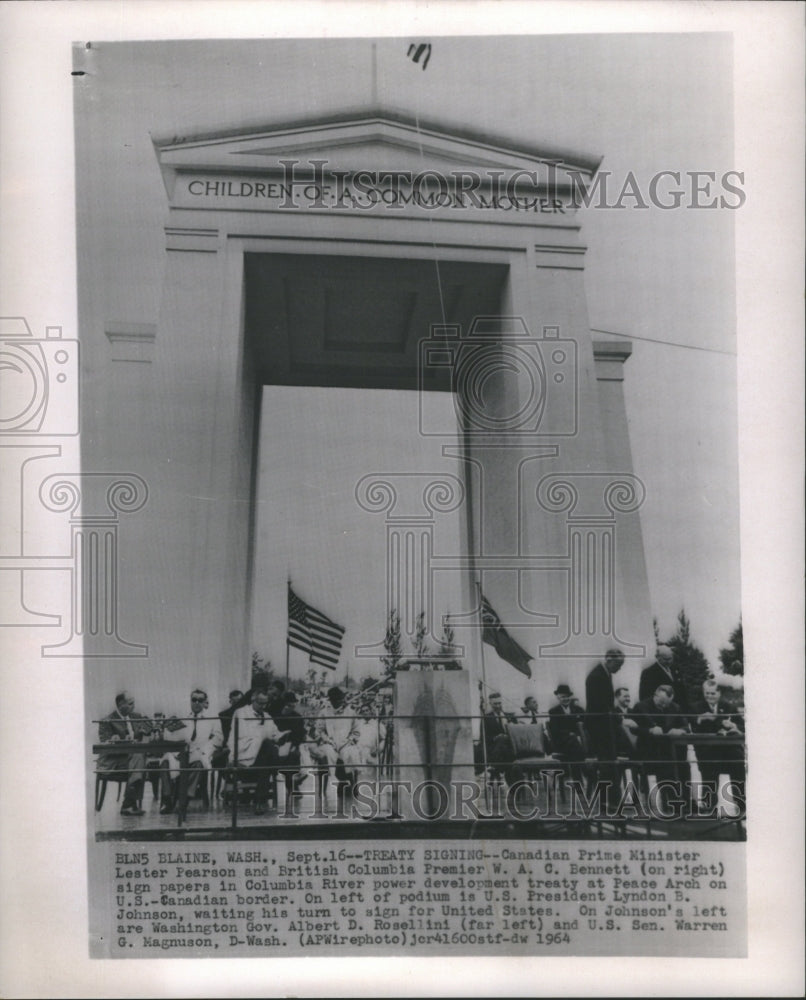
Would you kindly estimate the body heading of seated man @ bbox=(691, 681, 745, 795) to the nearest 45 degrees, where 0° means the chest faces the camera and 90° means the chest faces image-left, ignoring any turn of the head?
approximately 0°

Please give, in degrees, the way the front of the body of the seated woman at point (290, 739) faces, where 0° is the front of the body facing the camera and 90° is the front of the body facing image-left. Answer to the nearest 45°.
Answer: approximately 0°
